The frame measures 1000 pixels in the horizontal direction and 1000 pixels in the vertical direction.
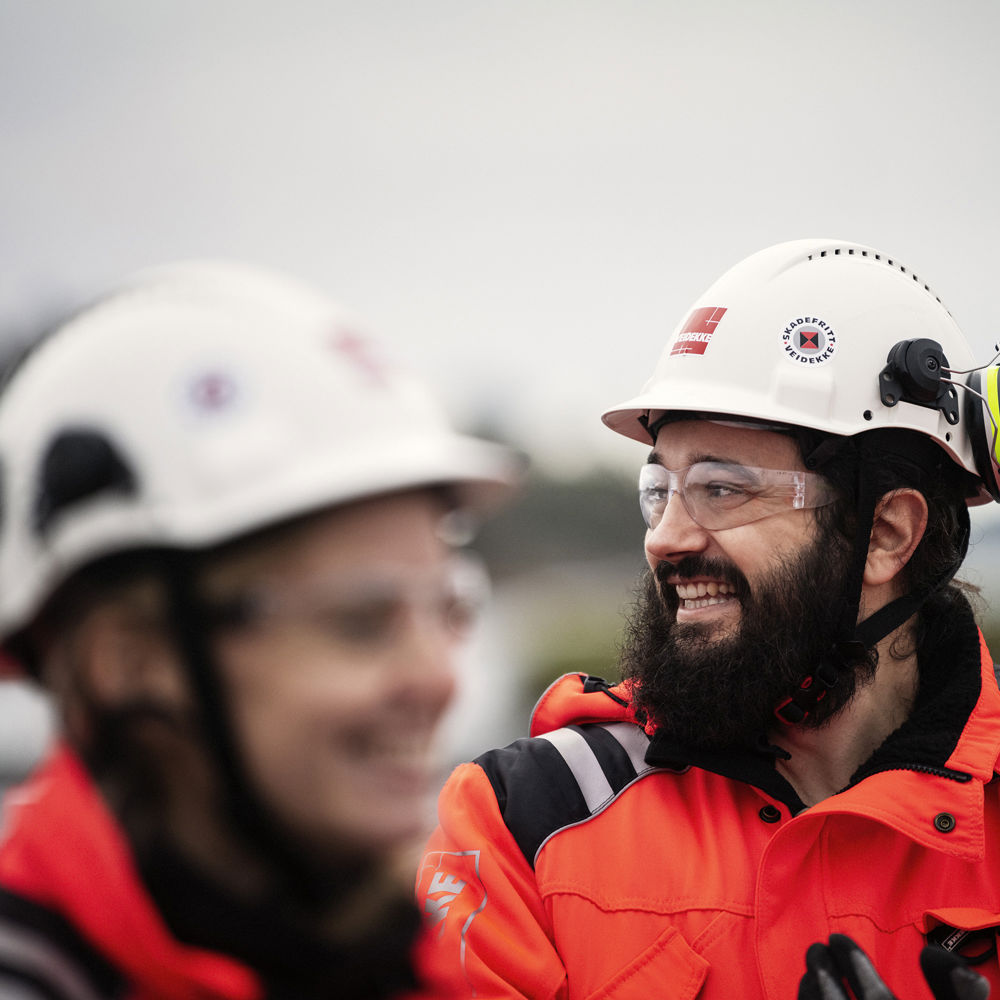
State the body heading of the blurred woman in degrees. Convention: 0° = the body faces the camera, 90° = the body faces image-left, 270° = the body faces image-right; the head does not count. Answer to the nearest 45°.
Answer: approximately 315°

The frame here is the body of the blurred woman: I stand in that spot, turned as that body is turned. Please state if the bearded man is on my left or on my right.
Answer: on my left
